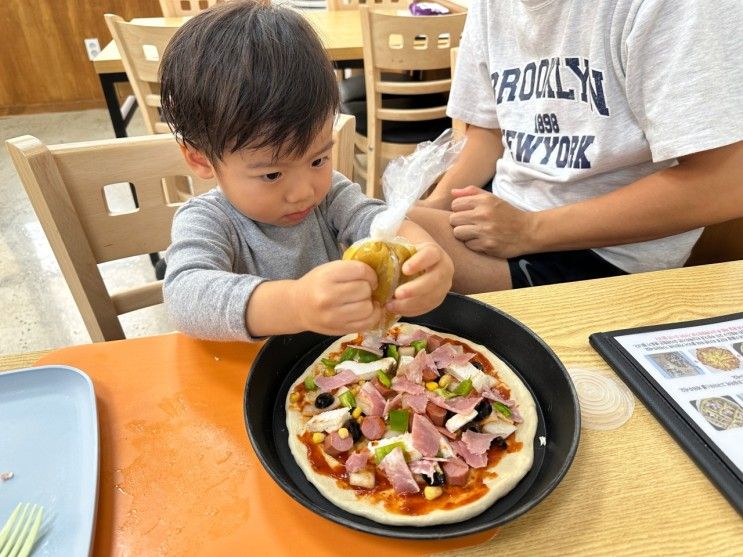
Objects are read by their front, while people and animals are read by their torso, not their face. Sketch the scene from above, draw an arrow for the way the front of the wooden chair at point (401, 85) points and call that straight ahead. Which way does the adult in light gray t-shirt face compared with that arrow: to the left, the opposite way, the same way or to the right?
to the left

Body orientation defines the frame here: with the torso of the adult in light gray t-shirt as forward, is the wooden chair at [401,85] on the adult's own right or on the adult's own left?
on the adult's own right

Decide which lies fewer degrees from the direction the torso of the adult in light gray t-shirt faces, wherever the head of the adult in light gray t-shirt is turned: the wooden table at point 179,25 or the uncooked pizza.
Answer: the uncooked pizza

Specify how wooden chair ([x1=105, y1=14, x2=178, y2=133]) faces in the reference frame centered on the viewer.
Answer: facing away from the viewer and to the right of the viewer

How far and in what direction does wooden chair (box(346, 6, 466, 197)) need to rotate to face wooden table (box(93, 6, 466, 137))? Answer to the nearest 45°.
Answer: approximately 45° to its left

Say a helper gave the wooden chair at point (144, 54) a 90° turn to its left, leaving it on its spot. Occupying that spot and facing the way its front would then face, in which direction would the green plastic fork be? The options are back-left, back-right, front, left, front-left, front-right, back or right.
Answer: back-left

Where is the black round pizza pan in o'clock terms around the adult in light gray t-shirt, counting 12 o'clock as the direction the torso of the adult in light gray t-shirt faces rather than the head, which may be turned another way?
The black round pizza pan is roughly at 11 o'clock from the adult in light gray t-shirt.

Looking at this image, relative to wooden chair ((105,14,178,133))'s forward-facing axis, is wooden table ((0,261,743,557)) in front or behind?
behind

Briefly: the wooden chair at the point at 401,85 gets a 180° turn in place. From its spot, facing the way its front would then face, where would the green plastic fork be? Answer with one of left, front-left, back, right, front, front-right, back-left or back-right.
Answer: front-right

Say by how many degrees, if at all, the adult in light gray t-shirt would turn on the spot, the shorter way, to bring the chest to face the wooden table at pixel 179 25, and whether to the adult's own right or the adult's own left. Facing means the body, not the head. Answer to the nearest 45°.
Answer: approximately 90° to the adult's own right

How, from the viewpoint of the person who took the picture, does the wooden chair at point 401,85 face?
facing away from the viewer and to the left of the viewer

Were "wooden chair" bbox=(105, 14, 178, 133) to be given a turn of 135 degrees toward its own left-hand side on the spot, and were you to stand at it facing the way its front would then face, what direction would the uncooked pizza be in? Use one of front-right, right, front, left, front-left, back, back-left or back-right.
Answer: left

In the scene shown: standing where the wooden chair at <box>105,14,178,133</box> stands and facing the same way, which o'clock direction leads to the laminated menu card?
The laminated menu card is roughly at 4 o'clock from the wooden chair.

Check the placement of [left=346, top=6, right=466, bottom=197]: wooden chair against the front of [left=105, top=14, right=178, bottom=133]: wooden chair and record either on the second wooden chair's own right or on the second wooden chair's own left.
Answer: on the second wooden chair's own right

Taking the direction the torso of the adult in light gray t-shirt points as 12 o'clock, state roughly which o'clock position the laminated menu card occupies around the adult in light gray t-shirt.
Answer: The laminated menu card is roughly at 10 o'clock from the adult in light gray t-shirt.
